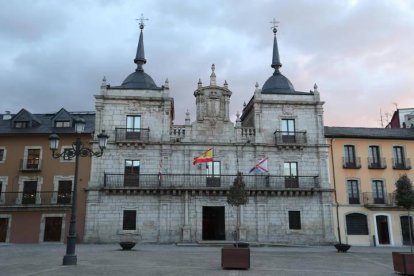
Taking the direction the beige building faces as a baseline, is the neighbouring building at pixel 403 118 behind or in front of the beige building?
behind

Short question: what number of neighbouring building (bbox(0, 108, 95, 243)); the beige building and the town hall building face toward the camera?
3

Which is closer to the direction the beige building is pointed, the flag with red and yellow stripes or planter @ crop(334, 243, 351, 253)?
the planter

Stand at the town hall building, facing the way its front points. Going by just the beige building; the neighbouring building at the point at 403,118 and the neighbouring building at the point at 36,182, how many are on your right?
1

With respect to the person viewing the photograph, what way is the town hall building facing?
facing the viewer

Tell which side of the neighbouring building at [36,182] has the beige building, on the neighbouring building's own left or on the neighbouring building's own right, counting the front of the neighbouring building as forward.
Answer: on the neighbouring building's own left

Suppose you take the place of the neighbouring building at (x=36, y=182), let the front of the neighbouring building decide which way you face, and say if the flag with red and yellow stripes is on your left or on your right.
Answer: on your left

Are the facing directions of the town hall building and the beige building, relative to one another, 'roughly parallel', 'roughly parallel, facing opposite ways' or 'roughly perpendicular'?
roughly parallel

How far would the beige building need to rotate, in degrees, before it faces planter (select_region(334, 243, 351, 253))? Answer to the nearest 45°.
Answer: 0° — it already faces it

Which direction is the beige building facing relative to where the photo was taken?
toward the camera

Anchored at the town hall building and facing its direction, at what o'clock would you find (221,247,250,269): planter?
The planter is roughly at 12 o'clock from the town hall building.

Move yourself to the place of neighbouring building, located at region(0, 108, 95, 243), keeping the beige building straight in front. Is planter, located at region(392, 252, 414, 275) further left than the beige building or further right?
right

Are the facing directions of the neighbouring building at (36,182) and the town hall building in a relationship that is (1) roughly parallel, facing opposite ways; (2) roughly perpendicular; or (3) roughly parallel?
roughly parallel

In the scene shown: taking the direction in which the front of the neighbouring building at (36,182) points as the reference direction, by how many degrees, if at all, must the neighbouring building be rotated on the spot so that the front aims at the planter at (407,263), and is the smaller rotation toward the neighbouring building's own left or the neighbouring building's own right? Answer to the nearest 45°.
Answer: approximately 45° to the neighbouring building's own left

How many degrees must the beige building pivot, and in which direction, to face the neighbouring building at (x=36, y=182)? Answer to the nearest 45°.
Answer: approximately 45° to its right
